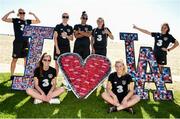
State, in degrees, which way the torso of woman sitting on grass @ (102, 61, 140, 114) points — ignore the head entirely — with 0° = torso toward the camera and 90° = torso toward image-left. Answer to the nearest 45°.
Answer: approximately 0°

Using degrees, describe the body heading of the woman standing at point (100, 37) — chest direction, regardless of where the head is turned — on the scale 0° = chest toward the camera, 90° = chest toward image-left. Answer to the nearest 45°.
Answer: approximately 0°

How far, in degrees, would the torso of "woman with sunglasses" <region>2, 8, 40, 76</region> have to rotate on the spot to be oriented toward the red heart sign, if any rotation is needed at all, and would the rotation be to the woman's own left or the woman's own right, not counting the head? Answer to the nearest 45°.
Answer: approximately 45° to the woman's own left
